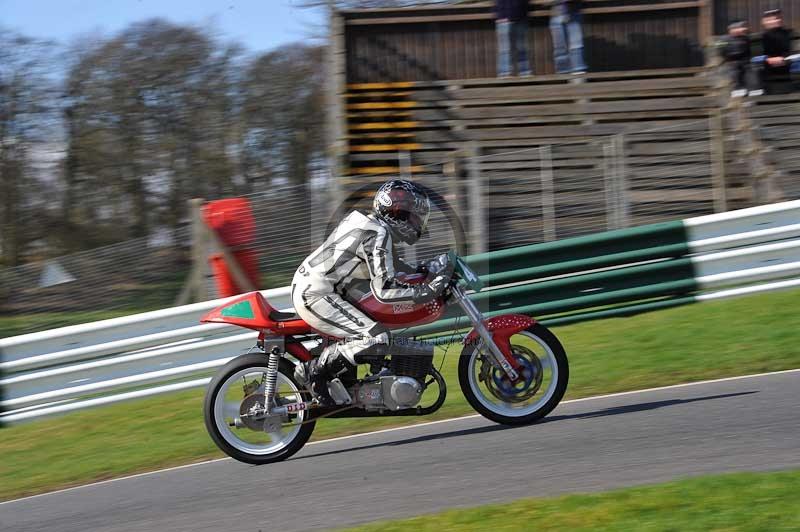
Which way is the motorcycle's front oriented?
to the viewer's right

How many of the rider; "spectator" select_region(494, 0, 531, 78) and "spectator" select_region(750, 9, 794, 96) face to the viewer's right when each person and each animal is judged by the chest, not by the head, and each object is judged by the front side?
1

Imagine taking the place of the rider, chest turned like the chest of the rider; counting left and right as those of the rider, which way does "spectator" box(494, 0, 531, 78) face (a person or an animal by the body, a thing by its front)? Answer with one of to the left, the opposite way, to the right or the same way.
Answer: to the right

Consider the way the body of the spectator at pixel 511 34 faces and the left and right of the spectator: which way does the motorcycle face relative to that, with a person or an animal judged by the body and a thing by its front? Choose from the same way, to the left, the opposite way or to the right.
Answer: to the left

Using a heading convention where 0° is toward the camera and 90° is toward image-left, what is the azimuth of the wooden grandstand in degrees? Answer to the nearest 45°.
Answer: approximately 0°

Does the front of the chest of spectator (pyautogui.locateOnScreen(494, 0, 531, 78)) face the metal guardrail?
yes

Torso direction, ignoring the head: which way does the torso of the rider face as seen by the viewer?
to the viewer's right

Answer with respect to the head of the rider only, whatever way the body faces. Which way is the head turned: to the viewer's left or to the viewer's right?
to the viewer's right
